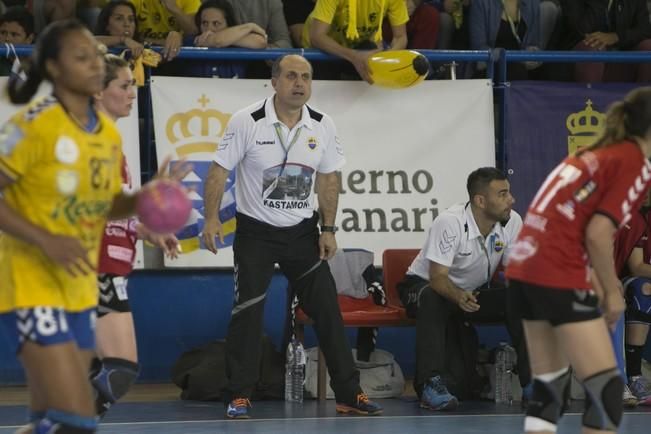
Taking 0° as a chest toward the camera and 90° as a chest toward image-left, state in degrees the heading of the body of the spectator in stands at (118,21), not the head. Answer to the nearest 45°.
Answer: approximately 315°

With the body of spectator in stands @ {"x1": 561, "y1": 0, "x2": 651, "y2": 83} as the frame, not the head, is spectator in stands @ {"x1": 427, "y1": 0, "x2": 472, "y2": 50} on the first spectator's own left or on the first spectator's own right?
on the first spectator's own right

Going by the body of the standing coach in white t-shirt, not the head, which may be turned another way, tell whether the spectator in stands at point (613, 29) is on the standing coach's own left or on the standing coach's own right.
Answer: on the standing coach's own left

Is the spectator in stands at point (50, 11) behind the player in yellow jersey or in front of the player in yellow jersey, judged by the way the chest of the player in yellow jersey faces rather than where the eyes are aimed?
behind

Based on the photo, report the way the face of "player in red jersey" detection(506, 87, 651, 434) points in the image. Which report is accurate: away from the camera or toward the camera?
away from the camera

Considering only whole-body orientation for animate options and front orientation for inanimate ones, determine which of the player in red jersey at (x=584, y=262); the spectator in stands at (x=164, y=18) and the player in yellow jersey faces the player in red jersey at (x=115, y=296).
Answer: the spectator in stands

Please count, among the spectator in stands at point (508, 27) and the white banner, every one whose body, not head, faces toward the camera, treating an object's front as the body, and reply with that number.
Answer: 2

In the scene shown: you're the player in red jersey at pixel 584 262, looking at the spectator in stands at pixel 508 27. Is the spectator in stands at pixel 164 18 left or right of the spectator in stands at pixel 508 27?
left

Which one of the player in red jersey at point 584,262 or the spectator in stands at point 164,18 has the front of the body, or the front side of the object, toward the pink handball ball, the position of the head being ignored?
the spectator in stands

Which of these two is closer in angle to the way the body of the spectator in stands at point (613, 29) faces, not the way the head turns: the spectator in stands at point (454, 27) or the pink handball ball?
the pink handball ball

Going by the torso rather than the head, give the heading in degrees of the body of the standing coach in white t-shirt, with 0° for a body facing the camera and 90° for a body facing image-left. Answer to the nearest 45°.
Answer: approximately 0°
